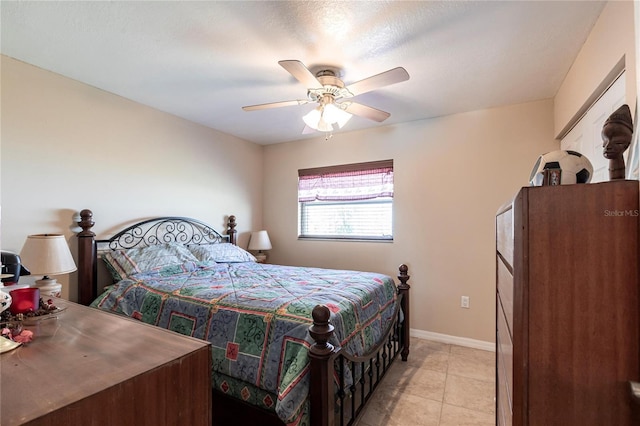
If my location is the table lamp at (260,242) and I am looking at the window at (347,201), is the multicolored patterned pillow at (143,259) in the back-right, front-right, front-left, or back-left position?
back-right

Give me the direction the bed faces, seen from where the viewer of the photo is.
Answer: facing the viewer and to the right of the viewer

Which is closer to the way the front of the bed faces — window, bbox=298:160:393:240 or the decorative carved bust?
the decorative carved bust

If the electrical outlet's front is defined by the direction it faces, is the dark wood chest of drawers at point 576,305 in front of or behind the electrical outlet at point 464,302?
in front

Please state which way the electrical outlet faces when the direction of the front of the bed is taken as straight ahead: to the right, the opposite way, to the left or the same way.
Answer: to the right

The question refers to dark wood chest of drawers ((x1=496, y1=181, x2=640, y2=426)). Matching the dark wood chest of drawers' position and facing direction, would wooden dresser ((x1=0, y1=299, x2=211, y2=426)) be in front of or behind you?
in front

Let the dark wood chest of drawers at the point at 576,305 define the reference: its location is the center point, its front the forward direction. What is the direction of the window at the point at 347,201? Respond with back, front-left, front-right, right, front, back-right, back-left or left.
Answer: front-right

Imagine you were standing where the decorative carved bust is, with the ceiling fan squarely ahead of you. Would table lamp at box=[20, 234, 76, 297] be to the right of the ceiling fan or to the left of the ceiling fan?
left

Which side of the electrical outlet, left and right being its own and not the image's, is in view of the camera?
front

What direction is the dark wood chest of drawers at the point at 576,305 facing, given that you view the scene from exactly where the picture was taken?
facing to the left of the viewer

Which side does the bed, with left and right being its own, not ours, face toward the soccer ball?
front

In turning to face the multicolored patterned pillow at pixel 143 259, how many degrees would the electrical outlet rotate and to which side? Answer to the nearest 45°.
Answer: approximately 45° to its right

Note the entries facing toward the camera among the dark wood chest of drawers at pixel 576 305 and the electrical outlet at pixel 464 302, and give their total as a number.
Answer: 1

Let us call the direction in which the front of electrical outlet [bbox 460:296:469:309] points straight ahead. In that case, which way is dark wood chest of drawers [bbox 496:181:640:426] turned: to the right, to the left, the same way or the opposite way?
to the right

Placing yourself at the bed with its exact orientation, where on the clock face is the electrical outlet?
The electrical outlet is roughly at 10 o'clock from the bed.

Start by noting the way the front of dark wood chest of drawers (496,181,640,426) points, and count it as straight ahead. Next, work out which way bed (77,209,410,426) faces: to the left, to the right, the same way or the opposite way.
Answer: the opposite way
